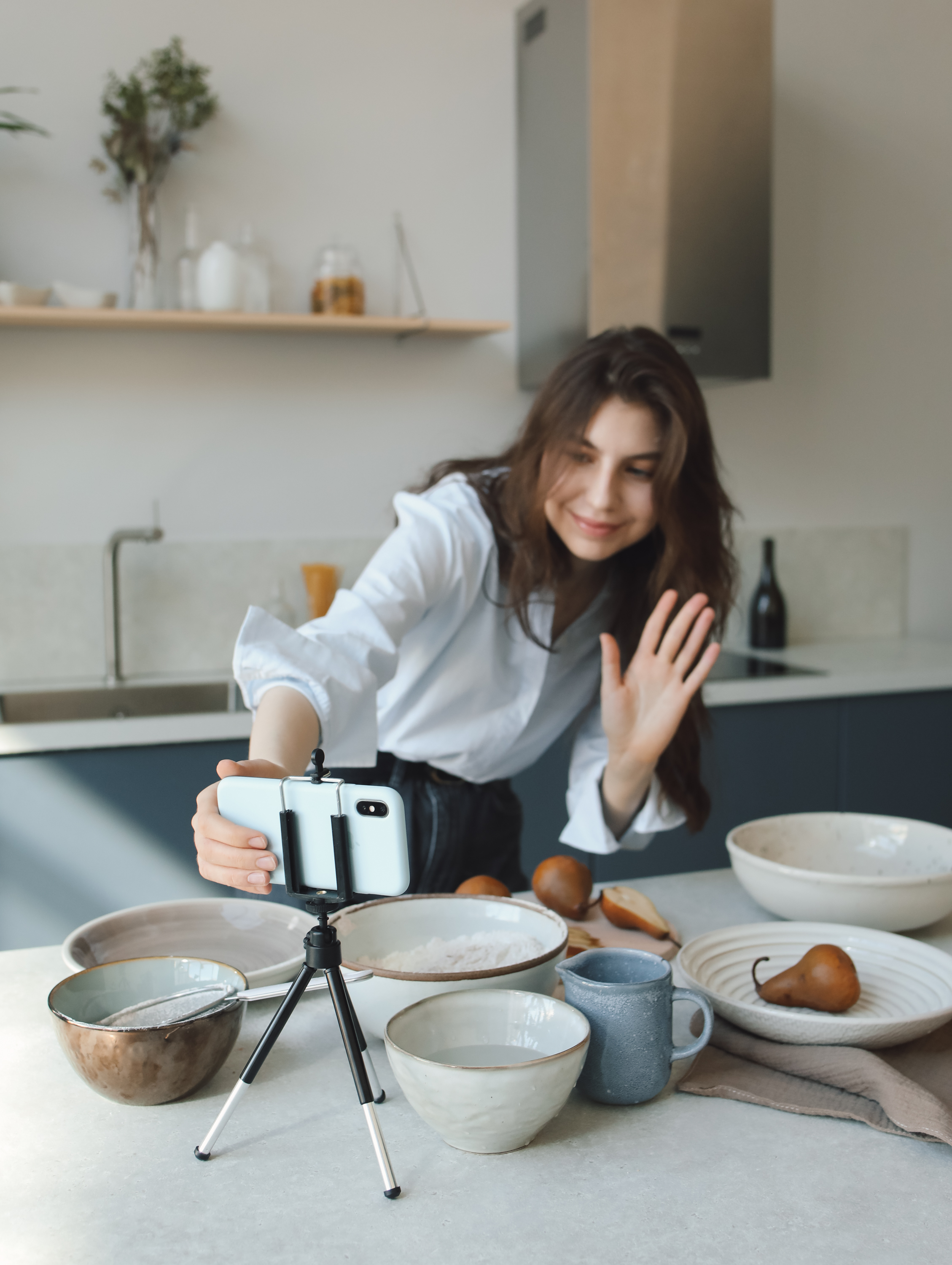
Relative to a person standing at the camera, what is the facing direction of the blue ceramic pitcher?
facing to the left of the viewer

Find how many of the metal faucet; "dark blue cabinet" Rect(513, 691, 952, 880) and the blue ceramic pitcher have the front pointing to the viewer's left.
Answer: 1

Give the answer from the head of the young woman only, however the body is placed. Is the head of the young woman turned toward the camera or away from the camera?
toward the camera

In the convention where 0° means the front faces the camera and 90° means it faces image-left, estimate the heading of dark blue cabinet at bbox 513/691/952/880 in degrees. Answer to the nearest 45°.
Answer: approximately 0°

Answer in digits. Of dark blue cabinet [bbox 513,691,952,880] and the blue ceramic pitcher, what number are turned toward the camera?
1

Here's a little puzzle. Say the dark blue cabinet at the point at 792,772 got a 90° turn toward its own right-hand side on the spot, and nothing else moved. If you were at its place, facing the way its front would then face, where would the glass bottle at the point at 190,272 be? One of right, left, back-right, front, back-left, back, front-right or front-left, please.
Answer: front

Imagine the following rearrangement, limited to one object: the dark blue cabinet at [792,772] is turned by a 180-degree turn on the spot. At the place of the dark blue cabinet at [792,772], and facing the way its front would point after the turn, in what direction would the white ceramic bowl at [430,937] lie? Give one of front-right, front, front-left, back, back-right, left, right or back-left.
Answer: back

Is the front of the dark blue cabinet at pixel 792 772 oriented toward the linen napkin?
yes
